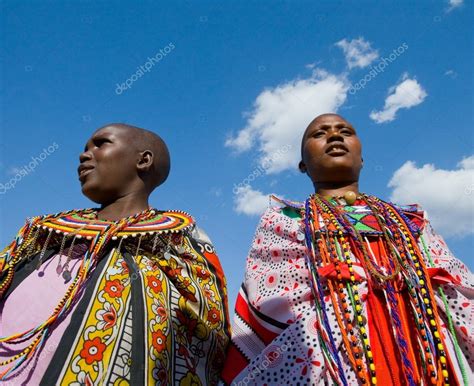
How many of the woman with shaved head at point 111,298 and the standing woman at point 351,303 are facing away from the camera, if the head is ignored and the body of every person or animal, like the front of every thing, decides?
0

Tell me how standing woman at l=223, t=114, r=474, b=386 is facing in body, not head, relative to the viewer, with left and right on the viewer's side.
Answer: facing the viewer

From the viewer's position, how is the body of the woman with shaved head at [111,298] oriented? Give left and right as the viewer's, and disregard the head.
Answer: facing the viewer and to the left of the viewer

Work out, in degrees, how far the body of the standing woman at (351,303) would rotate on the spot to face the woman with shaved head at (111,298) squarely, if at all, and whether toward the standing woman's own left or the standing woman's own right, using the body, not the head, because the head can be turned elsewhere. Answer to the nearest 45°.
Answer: approximately 90° to the standing woman's own right

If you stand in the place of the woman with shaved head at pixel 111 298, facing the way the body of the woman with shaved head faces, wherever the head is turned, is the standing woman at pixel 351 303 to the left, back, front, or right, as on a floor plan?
left
